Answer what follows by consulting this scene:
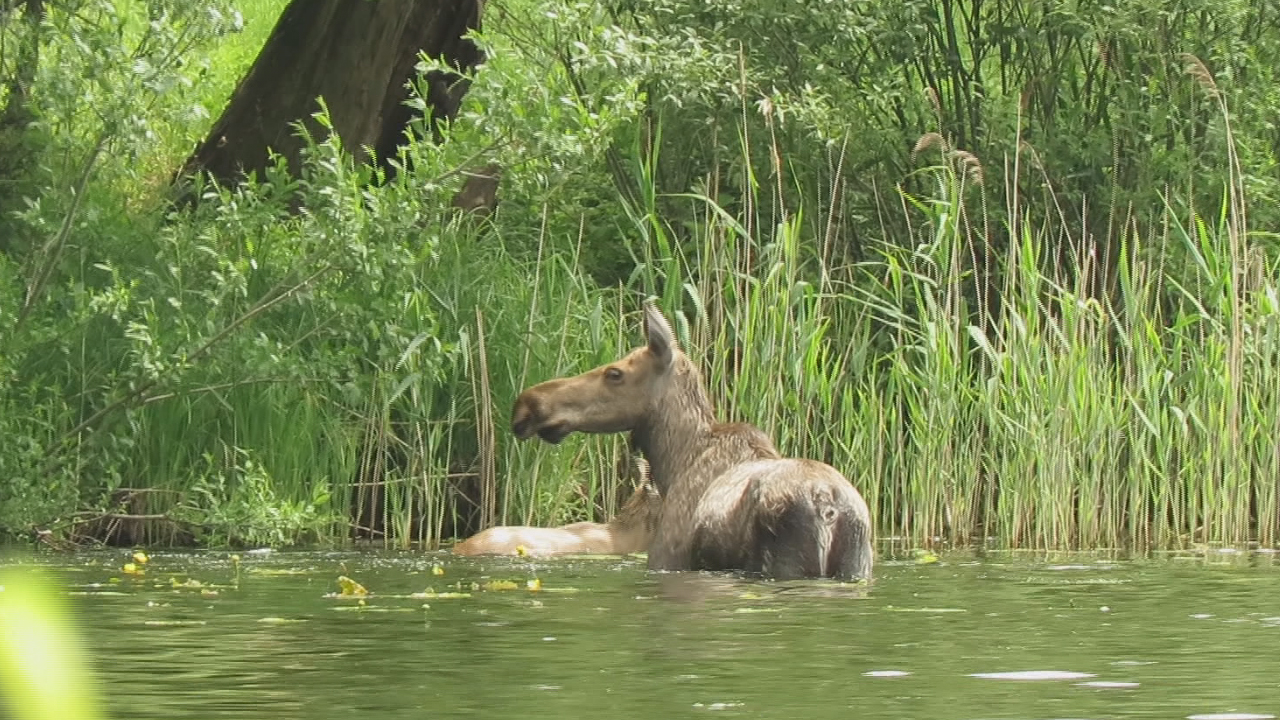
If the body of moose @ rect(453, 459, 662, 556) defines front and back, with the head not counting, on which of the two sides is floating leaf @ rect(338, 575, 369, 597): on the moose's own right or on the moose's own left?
on the moose's own right

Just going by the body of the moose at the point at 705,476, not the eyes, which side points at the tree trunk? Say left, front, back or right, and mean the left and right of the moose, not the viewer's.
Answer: front

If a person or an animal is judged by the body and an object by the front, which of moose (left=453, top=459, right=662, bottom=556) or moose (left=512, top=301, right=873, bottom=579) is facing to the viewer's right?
moose (left=453, top=459, right=662, bottom=556)

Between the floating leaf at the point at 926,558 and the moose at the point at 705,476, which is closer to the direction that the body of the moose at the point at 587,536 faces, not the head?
the floating leaf

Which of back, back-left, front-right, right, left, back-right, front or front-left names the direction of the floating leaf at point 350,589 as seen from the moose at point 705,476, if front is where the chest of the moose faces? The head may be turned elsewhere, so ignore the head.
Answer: left

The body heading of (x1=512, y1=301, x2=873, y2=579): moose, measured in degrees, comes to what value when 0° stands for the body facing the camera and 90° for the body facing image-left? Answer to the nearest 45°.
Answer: approximately 135°

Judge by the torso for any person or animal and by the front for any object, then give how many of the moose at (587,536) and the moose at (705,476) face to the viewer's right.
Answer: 1

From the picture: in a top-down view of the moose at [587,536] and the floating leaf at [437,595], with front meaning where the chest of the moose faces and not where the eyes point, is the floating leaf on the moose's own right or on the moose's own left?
on the moose's own right

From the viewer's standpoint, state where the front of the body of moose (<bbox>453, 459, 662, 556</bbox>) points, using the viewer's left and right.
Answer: facing to the right of the viewer

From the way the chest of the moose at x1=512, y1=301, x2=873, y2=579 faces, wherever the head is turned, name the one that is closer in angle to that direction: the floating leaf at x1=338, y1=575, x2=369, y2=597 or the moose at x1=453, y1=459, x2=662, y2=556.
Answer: the moose
